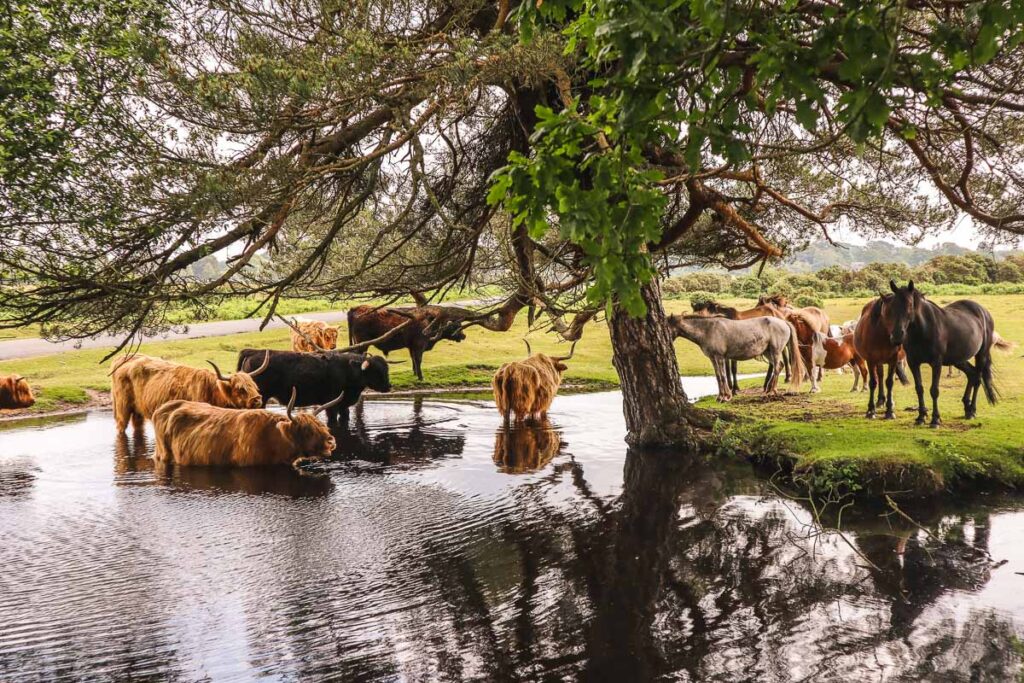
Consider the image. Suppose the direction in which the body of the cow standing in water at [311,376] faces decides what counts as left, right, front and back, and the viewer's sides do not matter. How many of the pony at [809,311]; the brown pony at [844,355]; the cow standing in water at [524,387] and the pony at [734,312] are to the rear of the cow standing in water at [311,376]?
0

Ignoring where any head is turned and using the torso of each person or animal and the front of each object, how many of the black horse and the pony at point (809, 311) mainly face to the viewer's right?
0

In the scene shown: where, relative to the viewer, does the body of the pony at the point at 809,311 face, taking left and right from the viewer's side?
facing to the left of the viewer

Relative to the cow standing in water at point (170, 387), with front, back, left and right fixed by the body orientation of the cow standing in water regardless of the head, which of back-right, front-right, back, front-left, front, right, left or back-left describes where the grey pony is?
front

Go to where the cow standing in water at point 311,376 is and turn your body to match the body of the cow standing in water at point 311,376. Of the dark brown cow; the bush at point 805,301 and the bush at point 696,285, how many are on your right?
0

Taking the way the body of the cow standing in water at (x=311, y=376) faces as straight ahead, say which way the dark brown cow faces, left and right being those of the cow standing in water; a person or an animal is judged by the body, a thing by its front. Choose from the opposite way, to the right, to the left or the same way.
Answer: the same way

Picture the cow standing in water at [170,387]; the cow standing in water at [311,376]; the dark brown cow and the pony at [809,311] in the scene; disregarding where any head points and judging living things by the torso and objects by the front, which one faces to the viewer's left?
the pony

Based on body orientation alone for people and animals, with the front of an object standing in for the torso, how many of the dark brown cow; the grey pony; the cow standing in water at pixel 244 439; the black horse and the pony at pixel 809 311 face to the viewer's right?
2

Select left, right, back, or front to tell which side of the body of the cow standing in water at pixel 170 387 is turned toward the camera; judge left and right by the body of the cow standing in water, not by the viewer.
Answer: right

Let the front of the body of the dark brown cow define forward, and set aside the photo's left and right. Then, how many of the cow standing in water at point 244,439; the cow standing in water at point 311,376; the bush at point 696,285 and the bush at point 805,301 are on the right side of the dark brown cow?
2

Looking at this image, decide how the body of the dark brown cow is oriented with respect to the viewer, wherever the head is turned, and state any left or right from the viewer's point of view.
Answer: facing to the right of the viewer

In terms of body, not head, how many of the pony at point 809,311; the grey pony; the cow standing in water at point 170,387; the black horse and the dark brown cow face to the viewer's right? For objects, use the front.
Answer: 2

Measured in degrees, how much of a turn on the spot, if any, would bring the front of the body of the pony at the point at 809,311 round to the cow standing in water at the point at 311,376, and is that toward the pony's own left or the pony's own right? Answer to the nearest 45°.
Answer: approximately 45° to the pony's own left

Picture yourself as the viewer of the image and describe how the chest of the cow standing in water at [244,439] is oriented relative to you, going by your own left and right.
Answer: facing to the right of the viewer

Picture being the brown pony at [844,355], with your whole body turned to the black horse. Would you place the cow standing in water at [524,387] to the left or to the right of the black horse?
right

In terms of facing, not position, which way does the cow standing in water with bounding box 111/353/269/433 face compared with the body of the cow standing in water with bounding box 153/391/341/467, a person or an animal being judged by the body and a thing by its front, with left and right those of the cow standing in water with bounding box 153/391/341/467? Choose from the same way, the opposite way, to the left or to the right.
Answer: the same way

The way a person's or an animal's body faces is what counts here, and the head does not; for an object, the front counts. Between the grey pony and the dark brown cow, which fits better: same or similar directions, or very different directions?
very different directions
